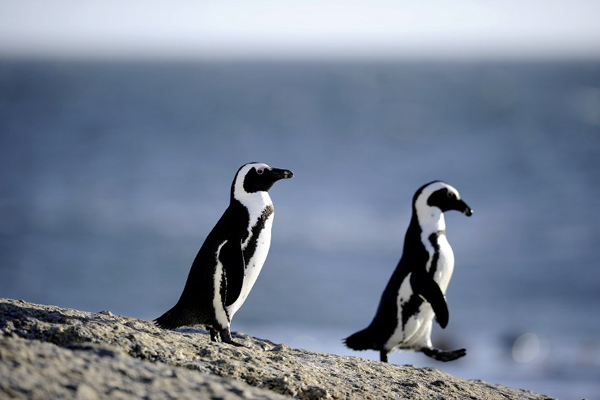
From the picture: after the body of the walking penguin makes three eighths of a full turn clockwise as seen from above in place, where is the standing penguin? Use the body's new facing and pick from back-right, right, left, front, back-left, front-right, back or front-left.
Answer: front

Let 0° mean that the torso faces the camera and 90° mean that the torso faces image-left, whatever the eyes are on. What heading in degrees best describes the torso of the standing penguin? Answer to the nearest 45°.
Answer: approximately 270°

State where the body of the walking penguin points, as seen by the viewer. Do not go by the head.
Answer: to the viewer's right
